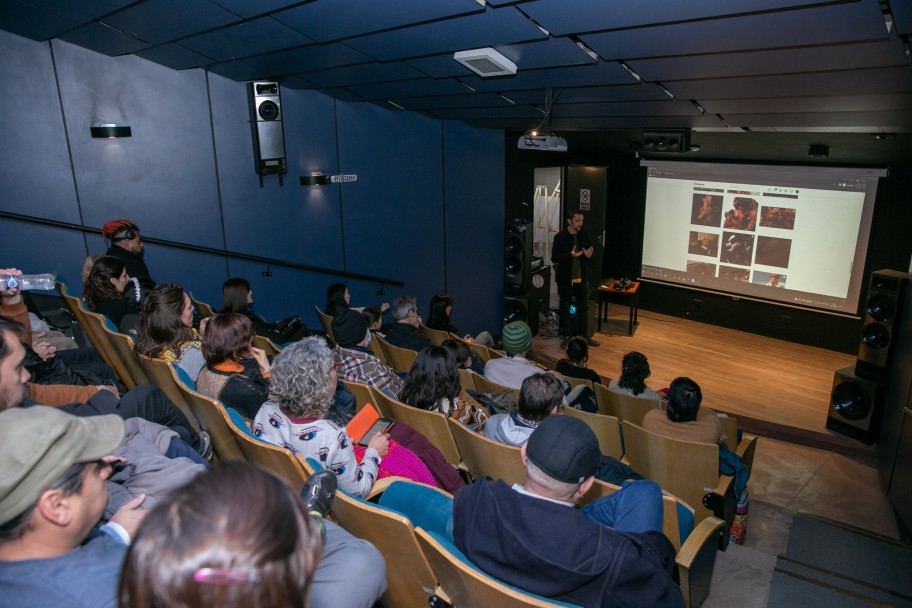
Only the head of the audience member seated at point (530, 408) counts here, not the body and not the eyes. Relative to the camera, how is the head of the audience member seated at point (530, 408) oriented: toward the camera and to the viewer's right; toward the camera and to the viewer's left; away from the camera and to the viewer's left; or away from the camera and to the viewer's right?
away from the camera and to the viewer's right

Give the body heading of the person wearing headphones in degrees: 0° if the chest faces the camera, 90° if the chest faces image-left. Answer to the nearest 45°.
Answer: approximately 270°

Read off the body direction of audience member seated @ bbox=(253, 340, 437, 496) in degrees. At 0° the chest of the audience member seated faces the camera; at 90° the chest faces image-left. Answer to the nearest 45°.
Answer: approximately 225°

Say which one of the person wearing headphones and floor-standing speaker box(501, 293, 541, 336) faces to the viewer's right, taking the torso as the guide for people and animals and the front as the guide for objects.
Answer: the person wearing headphones

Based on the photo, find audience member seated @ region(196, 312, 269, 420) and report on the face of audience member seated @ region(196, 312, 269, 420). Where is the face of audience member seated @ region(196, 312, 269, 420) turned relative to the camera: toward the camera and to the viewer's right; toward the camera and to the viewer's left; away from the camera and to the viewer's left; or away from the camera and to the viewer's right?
away from the camera and to the viewer's right

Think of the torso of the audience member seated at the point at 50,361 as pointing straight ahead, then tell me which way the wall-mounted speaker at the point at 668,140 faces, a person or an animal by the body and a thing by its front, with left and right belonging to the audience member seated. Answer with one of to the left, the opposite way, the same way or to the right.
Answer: the opposite way

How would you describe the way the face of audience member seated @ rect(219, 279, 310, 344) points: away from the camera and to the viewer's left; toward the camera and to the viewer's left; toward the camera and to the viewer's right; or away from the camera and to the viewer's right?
away from the camera and to the viewer's right

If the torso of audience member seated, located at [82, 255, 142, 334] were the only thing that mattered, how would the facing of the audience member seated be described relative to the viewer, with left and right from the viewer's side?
facing away from the viewer and to the right of the viewer

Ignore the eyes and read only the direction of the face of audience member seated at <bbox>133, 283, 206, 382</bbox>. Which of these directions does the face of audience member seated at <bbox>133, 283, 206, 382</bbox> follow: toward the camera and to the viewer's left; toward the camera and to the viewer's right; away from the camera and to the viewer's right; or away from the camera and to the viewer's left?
away from the camera and to the viewer's right

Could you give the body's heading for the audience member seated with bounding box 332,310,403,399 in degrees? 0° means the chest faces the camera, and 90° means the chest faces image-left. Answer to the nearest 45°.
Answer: approximately 225°

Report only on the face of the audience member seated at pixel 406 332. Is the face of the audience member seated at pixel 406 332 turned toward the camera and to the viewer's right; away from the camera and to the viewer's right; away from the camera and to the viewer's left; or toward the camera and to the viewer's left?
away from the camera and to the viewer's right
